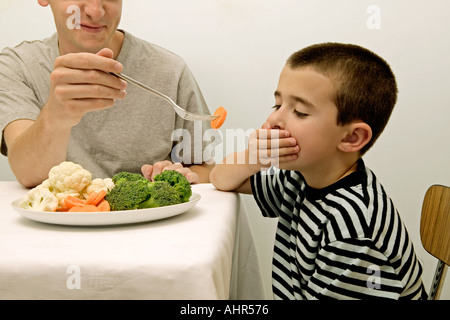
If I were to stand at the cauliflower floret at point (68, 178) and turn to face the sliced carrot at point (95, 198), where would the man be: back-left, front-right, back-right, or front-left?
back-left

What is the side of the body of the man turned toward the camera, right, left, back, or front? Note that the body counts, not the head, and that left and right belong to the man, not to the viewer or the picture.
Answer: front

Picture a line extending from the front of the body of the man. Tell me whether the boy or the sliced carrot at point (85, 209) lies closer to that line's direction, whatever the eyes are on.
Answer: the sliced carrot

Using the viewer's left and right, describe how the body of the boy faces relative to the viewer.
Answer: facing the viewer and to the left of the viewer

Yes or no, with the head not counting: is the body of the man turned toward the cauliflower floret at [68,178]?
yes

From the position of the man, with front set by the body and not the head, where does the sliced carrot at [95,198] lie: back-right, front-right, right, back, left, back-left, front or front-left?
front

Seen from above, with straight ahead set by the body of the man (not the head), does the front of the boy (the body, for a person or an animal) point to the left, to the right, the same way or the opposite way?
to the right

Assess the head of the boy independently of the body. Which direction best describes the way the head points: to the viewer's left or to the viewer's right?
to the viewer's left

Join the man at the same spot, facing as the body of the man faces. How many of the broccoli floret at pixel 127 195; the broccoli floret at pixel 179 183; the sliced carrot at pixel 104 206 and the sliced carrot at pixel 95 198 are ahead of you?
4

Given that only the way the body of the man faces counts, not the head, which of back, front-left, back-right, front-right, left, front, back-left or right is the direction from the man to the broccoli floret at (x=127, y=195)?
front

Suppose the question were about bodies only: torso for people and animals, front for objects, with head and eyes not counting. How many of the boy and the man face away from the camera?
0
